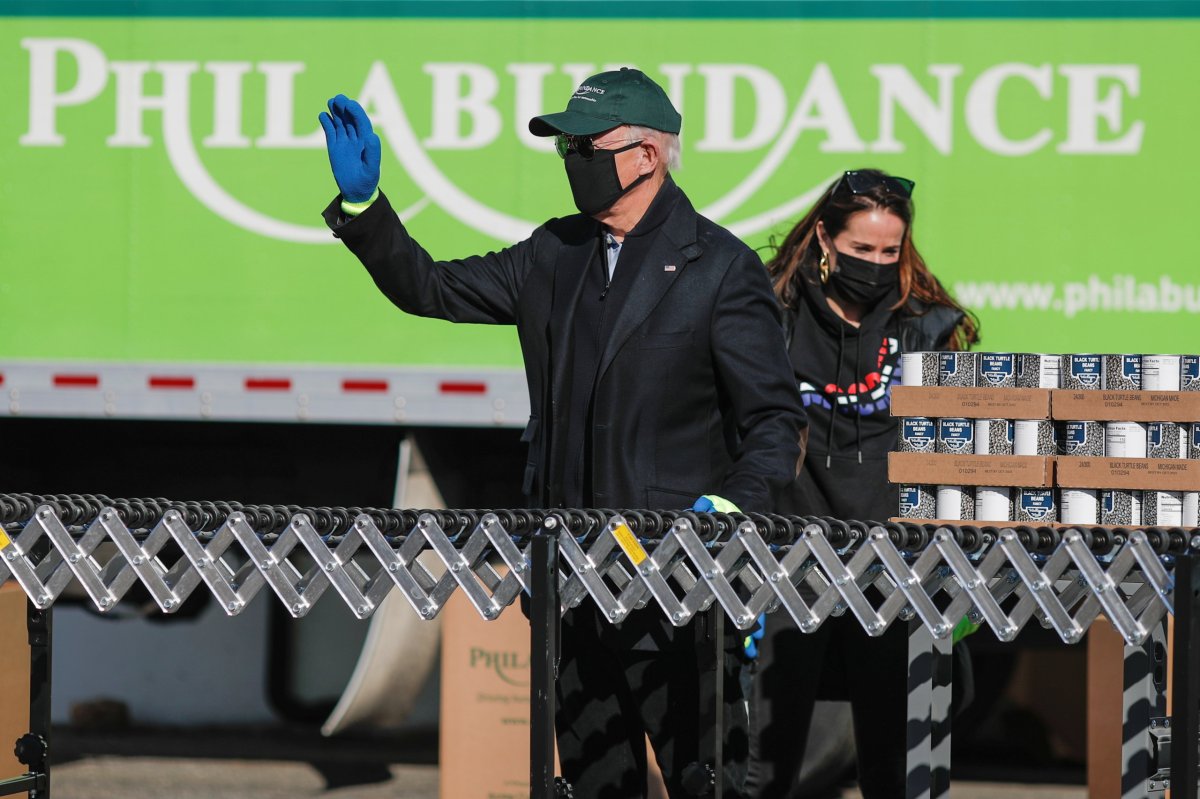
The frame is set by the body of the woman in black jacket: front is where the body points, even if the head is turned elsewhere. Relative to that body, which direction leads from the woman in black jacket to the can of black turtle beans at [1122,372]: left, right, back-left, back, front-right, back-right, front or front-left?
front-left

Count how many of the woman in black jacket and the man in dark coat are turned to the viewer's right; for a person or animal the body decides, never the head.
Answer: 0

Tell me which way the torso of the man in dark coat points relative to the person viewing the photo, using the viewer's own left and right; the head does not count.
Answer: facing the viewer and to the left of the viewer

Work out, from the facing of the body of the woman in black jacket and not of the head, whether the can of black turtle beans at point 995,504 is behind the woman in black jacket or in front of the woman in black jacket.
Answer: in front

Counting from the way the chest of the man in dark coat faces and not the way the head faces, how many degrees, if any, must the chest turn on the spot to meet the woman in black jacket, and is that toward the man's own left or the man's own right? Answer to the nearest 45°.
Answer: approximately 180°

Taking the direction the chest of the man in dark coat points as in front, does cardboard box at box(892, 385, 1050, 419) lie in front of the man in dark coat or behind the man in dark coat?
behind
